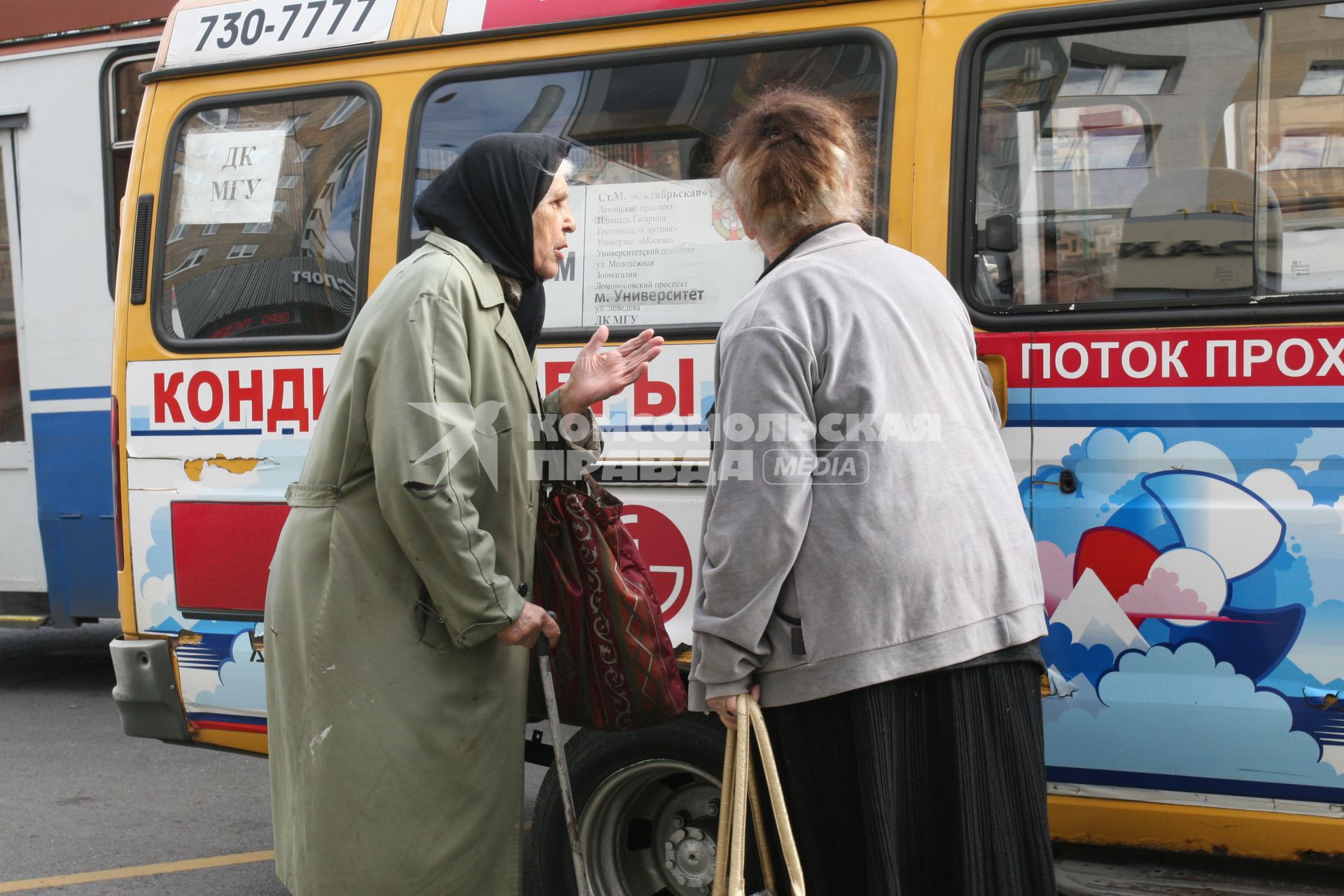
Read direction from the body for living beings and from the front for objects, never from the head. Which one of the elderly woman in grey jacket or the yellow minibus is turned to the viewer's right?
the yellow minibus

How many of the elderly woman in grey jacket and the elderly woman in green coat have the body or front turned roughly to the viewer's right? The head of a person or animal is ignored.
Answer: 1

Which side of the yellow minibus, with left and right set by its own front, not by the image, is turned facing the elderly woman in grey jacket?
right

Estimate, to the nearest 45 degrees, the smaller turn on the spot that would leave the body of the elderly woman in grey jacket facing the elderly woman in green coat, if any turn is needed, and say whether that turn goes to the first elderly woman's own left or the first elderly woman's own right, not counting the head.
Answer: approximately 45° to the first elderly woman's own left

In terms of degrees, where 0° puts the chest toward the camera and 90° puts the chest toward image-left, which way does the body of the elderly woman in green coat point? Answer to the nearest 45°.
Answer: approximately 270°

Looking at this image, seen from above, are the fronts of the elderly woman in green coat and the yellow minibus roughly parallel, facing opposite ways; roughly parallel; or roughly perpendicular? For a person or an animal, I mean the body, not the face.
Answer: roughly parallel

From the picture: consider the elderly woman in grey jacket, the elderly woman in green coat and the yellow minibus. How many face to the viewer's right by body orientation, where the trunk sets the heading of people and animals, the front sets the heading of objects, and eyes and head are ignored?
2

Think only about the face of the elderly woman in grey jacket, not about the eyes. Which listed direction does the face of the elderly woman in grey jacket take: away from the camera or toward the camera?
away from the camera

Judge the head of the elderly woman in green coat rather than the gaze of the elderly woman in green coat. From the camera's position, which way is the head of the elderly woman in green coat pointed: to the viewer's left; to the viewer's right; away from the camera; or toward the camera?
to the viewer's right

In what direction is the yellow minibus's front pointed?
to the viewer's right

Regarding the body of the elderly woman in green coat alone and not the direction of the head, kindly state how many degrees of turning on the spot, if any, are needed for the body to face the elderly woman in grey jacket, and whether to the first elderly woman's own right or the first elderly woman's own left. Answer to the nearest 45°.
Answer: approximately 45° to the first elderly woman's own right

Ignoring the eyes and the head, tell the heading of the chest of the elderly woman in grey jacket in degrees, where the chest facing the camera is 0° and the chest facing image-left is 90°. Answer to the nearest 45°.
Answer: approximately 135°
